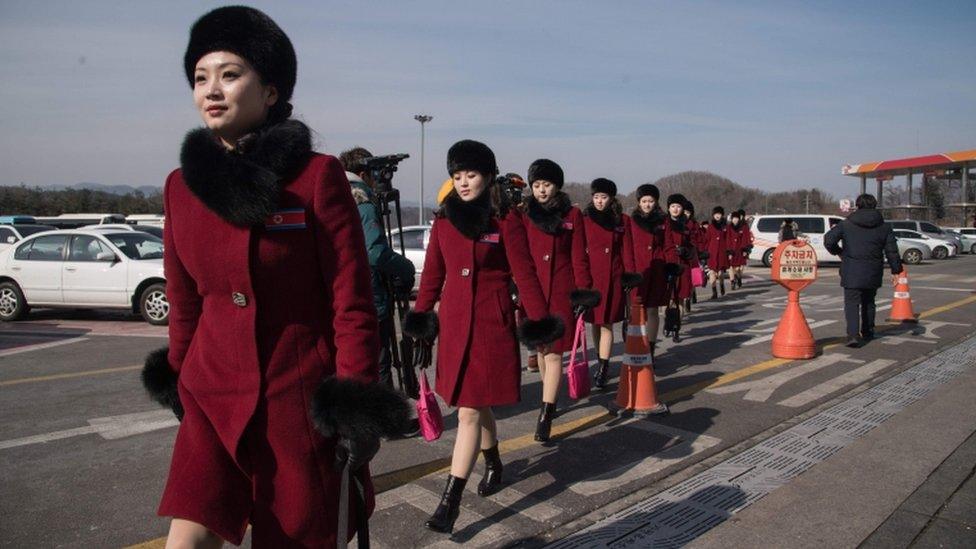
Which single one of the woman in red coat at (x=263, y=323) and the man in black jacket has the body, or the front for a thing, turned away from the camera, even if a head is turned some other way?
the man in black jacket

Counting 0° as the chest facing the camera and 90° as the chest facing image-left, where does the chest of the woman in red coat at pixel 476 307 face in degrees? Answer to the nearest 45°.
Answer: approximately 45°

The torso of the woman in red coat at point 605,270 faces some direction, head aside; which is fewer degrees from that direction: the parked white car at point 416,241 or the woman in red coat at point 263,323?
the woman in red coat

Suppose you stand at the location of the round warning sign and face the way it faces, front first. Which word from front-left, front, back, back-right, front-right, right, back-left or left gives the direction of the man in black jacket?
back-left

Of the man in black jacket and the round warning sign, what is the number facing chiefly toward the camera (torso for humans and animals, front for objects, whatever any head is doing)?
1

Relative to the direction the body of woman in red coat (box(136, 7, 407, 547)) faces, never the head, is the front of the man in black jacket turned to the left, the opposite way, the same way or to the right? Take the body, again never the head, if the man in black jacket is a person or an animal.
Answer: the opposite way

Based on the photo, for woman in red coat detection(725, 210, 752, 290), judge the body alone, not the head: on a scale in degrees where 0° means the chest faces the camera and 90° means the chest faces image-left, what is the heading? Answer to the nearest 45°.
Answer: approximately 45°

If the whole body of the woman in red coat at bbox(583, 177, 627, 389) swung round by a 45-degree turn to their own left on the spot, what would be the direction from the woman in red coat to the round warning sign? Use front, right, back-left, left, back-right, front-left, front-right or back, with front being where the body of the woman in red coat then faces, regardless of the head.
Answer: back-left

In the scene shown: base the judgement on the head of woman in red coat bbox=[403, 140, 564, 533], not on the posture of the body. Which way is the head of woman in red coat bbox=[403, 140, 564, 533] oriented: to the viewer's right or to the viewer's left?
to the viewer's left

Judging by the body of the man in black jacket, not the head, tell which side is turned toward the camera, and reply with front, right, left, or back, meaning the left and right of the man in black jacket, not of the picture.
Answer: back

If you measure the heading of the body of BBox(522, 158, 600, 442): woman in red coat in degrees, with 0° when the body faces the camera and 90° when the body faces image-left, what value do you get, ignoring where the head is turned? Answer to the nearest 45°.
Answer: approximately 45°

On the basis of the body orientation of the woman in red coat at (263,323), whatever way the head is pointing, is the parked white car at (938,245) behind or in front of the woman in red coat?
behind

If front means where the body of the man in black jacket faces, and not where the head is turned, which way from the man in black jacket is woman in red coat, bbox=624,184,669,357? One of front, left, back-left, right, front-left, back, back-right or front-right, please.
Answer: back-left

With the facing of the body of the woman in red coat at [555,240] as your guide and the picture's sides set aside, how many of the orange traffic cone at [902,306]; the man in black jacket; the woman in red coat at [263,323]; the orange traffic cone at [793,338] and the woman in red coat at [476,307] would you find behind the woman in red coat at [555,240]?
3

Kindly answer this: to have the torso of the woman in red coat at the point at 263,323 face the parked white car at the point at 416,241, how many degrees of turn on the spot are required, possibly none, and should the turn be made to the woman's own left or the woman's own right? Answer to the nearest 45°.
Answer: approximately 135° to the woman's own right
